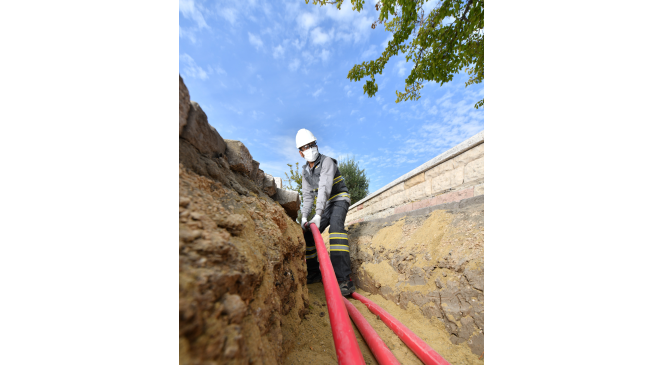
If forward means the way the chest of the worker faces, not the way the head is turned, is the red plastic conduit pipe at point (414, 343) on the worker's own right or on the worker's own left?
on the worker's own left

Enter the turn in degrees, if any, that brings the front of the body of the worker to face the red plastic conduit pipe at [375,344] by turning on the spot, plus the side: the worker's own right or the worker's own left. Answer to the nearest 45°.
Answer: approximately 45° to the worker's own left

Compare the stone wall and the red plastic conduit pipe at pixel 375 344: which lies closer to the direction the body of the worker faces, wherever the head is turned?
the red plastic conduit pipe

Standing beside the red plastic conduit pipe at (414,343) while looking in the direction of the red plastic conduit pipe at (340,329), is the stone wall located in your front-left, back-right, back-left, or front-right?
back-right

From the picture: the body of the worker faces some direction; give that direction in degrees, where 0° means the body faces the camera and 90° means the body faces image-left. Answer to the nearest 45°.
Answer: approximately 45°
